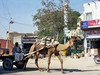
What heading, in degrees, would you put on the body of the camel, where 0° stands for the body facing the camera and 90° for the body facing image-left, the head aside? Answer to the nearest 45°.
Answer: approximately 270°
